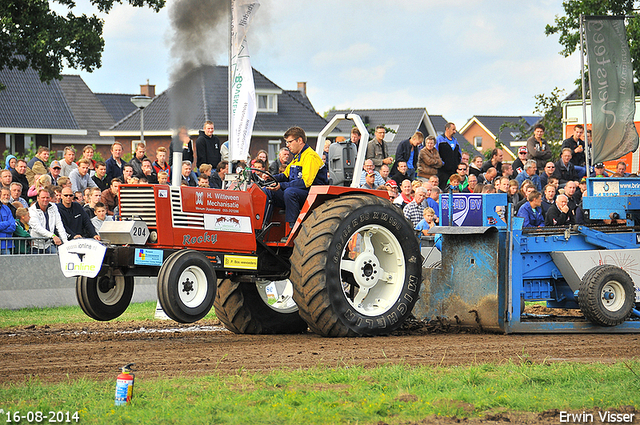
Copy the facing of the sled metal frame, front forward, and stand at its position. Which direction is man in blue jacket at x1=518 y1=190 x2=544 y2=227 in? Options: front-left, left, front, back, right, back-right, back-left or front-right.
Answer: right

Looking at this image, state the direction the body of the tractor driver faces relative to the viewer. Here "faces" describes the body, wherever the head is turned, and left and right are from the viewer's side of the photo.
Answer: facing the viewer and to the left of the viewer

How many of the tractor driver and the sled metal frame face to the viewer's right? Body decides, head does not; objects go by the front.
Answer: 0

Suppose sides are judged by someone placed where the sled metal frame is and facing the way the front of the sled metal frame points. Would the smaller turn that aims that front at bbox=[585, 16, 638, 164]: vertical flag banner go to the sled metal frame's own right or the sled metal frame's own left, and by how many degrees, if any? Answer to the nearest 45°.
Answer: approximately 135° to the sled metal frame's own right

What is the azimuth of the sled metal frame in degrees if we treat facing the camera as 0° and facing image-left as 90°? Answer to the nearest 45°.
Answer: approximately 90°

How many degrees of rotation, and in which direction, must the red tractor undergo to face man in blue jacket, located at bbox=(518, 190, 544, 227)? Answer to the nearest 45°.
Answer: approximately 180°

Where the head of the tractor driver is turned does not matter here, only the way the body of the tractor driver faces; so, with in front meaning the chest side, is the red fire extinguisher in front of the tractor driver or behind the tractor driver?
in front

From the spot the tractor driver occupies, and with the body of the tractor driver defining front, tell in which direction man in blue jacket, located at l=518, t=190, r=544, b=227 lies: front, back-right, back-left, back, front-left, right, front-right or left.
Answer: back

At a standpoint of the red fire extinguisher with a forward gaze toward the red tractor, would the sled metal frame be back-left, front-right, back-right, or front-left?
front-right

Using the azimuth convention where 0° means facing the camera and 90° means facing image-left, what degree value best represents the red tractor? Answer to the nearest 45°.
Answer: approximately 45°

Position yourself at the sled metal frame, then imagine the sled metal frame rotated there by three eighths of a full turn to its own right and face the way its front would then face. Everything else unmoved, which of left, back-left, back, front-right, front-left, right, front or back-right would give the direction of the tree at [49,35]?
left

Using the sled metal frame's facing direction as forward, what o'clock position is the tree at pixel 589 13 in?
The tree is roughly at 3 o'clock from the sled metal frame.

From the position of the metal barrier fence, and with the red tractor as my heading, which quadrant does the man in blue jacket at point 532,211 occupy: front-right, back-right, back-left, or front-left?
front-left

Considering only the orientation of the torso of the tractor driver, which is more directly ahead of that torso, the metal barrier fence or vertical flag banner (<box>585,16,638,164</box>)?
the metal barrier fence
